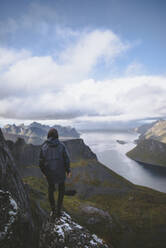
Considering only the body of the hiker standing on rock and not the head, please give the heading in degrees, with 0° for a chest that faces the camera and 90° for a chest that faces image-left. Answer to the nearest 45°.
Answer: approximately 180°
